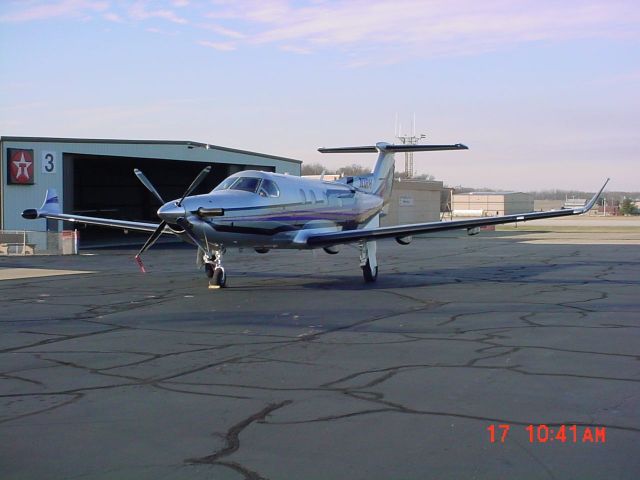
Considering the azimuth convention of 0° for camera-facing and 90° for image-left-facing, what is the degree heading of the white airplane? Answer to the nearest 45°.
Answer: approximately 45°

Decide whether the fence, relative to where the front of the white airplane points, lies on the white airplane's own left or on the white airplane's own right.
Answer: on the white airplane's own right
